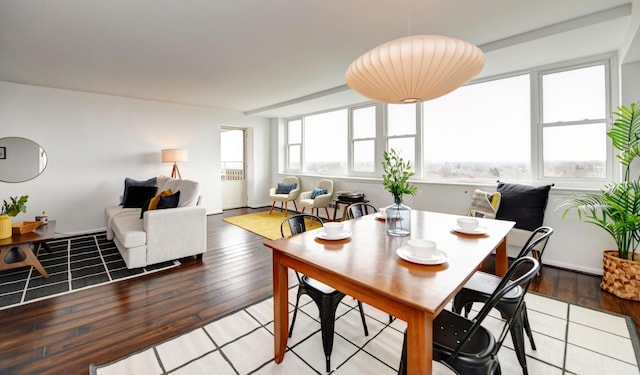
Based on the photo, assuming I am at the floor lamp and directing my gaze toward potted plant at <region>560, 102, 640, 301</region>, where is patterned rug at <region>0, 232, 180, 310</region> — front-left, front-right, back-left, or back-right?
front-right

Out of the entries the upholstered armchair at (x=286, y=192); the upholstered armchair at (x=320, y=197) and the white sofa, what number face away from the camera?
0

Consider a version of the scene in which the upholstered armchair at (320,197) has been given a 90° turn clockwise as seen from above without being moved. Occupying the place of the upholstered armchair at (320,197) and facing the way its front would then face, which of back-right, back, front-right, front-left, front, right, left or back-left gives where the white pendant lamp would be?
back-left

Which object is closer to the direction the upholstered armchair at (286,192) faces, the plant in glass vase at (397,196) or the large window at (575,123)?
the plant in glass vase

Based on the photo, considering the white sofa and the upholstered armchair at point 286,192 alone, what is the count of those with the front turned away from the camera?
0

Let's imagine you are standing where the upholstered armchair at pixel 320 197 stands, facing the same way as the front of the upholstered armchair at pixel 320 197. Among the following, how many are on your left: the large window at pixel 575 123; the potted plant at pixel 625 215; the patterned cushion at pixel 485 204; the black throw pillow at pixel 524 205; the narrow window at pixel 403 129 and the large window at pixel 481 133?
6

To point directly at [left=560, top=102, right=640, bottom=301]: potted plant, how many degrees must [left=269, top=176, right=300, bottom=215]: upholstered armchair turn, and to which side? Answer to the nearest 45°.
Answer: approximately 90° to its left

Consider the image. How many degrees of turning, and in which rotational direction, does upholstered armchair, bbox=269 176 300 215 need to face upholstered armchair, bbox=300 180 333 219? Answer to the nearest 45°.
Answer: approximately 90° to its left

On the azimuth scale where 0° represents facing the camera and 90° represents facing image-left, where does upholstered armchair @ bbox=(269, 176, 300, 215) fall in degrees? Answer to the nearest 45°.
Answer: approximately 45°

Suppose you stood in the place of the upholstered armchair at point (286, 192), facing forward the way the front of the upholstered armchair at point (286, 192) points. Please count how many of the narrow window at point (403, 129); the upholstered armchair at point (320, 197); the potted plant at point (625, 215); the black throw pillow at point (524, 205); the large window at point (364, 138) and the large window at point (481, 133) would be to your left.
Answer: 6

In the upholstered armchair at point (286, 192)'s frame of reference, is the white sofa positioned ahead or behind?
ahead

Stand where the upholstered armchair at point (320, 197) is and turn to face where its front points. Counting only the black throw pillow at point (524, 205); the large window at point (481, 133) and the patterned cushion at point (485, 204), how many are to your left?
3

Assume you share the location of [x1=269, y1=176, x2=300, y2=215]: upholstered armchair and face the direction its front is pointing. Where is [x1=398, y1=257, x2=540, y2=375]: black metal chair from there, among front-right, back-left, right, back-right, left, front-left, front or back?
front-left

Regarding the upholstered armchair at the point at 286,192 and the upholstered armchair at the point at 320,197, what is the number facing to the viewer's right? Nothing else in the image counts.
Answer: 0
